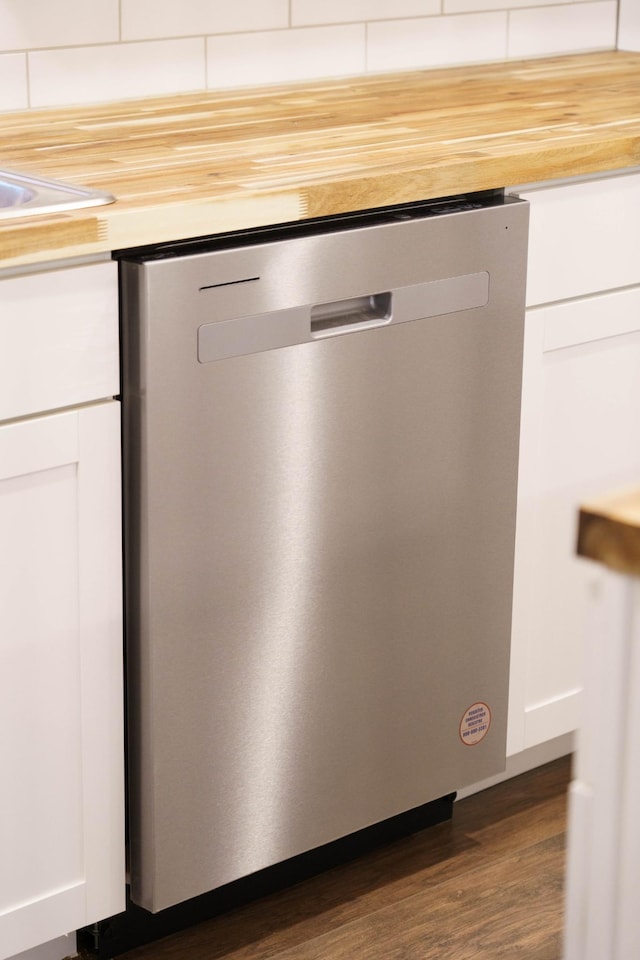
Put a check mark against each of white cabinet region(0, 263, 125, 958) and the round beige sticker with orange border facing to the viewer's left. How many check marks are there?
0

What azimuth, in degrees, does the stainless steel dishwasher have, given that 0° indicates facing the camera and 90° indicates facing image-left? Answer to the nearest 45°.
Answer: approximately 315°

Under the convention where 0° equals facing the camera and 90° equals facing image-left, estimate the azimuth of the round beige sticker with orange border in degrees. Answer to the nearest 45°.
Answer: approximately 315°

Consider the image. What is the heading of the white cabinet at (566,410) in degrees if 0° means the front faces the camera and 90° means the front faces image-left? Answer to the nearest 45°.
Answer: approximately 315°

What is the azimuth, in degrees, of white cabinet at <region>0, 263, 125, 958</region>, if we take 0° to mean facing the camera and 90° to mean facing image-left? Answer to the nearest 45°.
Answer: approximately 315°

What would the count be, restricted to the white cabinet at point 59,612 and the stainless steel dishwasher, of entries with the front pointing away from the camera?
0

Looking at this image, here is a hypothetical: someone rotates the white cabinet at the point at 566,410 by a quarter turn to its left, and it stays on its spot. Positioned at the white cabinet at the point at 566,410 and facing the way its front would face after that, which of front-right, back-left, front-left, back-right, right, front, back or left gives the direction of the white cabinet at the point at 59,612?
back
